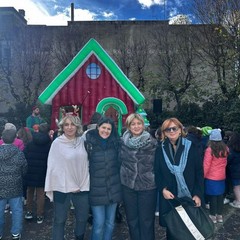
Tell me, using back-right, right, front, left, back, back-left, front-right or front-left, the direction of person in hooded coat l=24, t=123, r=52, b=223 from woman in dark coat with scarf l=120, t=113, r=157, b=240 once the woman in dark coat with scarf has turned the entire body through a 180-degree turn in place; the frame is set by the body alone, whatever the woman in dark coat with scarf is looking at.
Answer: front-left

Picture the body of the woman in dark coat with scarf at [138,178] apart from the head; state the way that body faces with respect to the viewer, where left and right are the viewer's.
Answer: facing the viewer

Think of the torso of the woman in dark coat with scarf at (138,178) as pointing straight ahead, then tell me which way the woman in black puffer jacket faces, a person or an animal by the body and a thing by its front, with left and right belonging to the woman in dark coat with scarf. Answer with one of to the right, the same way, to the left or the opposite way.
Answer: the same way

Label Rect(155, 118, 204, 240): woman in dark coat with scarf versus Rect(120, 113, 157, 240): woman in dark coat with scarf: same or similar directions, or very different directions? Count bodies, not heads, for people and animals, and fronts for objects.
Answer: same or similar directions

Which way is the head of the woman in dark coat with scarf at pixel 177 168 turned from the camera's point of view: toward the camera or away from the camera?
toward the camera

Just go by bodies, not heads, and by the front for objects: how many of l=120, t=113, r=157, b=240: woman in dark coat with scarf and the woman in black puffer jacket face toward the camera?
2

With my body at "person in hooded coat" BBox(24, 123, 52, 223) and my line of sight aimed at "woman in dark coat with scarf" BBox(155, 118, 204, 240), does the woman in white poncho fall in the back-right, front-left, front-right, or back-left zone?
front-right

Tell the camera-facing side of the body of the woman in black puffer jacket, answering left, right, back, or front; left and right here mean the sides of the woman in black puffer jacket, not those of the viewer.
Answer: front

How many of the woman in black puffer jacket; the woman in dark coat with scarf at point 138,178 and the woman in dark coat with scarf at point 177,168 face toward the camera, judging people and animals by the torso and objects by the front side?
3

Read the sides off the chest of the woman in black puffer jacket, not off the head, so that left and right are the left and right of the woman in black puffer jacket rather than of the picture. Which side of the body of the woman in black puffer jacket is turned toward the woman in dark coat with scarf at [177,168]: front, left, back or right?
left

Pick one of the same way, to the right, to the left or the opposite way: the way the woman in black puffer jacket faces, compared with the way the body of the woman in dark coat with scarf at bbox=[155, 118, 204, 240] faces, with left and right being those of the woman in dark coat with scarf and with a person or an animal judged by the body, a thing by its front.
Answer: the same way

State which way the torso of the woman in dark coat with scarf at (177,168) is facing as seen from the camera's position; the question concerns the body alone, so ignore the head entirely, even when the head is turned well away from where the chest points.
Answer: toward the camera

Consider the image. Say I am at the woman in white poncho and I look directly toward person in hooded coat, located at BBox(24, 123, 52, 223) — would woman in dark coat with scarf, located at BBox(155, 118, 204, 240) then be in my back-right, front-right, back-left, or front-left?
back-right
